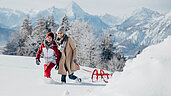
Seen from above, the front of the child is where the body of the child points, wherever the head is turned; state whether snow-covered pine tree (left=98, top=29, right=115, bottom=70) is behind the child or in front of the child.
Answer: behind
